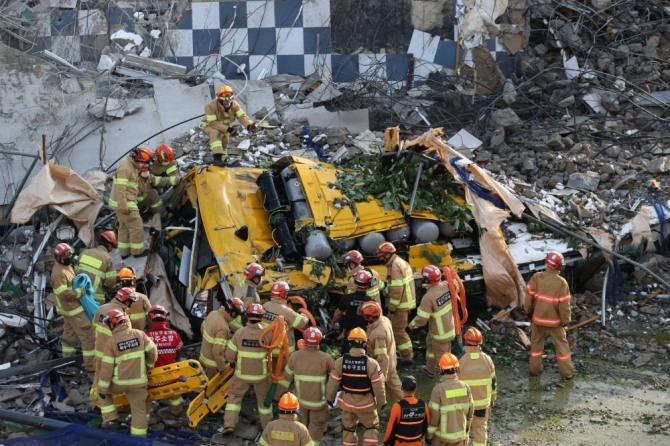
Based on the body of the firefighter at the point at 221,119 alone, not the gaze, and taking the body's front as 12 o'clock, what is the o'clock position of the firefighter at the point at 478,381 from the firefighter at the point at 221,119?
the firefighter at the point at 478,381 is roughly at 11 o'clock from the firefighter at the point at 221,119.

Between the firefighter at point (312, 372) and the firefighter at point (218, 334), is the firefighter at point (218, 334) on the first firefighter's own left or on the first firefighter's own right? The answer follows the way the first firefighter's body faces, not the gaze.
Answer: on the first firefighter's own left

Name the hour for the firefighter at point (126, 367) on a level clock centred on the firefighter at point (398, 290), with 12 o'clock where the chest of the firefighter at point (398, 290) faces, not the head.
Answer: the firefighter at point (126, 367) is roughly at 11 o'clock from the firefighter at point (398, 290).

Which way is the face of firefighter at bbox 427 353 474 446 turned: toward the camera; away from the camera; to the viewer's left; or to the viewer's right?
away from the camera

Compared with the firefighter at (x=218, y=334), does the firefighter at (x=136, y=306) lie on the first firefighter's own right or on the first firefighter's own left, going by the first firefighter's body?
on the first firefighter's own left

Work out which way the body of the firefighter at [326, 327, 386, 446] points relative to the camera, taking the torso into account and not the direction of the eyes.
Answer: away from the camera

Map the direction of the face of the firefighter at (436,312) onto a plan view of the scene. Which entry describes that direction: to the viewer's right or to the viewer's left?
to the viewer's left

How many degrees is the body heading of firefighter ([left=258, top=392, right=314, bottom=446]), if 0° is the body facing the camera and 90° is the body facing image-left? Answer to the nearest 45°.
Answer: approximately 180°
